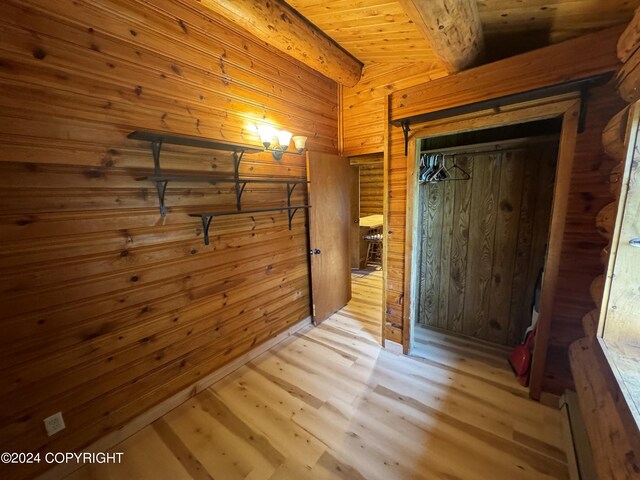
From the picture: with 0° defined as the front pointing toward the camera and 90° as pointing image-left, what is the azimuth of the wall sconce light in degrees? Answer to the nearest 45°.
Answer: approximately 315°

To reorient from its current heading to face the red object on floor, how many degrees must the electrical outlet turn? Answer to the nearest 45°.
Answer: approximately 45° to its left

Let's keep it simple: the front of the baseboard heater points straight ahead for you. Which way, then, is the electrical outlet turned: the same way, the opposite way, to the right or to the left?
the opposite way

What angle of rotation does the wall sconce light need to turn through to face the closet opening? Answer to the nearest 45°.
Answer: approximately 45° to its left

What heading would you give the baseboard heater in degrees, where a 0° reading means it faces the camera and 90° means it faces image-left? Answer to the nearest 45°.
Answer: approximately 90°

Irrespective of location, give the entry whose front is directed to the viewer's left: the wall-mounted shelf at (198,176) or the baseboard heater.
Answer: the baseboard heater

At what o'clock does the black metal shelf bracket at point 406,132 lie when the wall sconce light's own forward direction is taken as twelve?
The black metal shelf bracket is roughly at 11 o'clock from the wall sconce light.

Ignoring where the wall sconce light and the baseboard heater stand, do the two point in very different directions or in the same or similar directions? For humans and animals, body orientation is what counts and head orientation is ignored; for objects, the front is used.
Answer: very different directions

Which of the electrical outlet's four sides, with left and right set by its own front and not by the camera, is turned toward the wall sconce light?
left

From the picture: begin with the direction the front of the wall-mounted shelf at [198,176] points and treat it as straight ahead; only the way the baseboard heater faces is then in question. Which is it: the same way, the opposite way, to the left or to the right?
the opposite way
